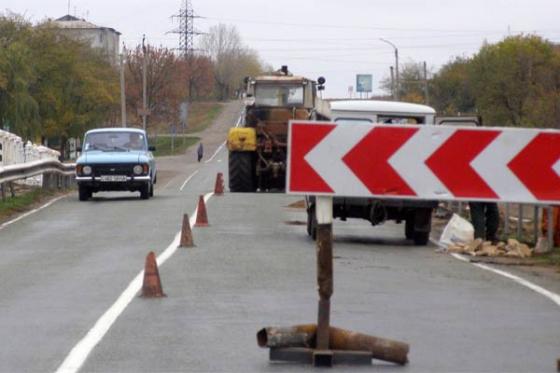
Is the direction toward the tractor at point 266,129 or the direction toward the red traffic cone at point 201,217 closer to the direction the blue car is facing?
the red traffic cone

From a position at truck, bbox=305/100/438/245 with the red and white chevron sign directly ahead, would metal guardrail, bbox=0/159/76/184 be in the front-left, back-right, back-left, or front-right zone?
back-right

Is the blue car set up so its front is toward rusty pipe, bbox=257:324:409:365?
yes
